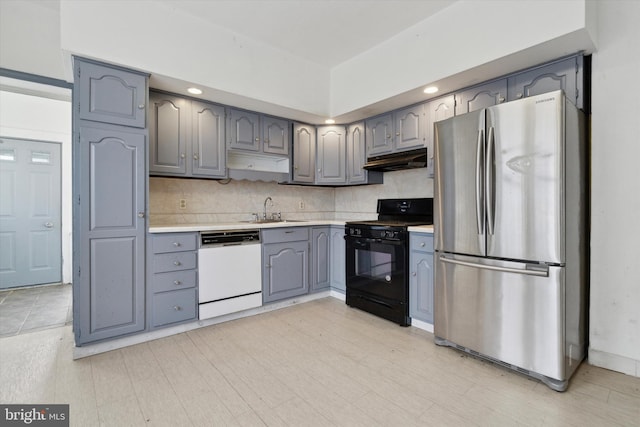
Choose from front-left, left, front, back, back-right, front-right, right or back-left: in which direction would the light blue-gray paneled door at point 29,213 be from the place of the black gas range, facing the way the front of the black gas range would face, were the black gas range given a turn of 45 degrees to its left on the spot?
right

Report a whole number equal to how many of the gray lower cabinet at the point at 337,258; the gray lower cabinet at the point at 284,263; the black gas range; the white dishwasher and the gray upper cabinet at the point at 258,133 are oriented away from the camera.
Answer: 0

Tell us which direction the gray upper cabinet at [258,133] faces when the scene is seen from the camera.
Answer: facing the viewer and to the right of the viewer

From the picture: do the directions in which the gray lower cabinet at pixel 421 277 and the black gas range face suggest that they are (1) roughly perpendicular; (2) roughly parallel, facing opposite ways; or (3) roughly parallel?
roughly parallel

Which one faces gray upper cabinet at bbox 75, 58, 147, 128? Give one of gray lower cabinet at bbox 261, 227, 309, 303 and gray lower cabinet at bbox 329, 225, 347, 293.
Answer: gray lower cabinet at bbox 329, 225, 347, 293

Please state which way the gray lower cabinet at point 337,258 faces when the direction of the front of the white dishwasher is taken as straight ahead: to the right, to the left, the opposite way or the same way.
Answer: to the right

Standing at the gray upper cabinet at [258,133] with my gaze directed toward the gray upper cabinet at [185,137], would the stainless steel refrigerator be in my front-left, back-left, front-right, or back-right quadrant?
back-left

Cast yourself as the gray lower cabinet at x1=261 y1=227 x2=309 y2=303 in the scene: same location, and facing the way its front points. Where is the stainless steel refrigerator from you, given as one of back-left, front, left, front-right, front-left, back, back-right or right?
front

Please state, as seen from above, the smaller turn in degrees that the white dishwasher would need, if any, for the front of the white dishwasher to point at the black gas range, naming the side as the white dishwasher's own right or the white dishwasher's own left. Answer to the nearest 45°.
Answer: approximately 45° to the white dishwasher's own left

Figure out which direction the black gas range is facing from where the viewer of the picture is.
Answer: facing the viewer and to the left of the viewer
